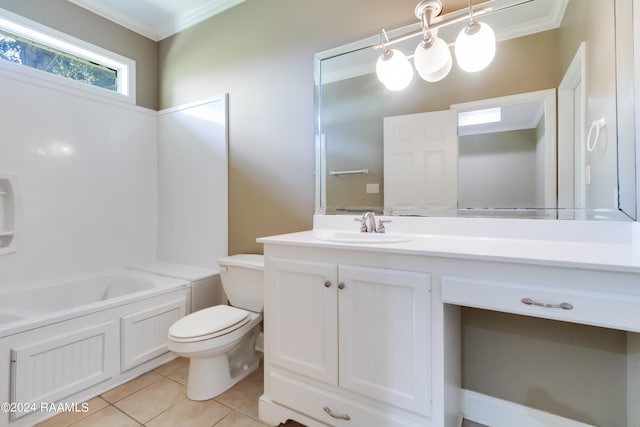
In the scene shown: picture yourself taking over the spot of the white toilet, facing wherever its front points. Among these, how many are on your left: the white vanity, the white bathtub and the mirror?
2

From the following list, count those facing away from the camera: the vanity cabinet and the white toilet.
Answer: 0

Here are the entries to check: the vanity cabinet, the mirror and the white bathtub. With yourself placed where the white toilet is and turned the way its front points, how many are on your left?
2

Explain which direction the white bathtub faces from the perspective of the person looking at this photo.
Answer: facing the viewer and to the right of the viewer

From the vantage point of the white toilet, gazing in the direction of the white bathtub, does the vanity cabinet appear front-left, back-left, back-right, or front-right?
back-left

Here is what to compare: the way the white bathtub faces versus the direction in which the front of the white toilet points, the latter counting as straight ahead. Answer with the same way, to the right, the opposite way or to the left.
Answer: to the left

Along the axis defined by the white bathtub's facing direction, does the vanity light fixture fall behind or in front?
in front

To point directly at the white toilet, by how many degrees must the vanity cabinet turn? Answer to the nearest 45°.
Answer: approximately 90° to its right

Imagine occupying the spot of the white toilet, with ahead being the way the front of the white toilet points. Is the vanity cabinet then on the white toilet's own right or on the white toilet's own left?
on the white toilet's own left

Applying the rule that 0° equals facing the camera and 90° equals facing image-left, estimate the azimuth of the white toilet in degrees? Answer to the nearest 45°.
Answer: approximately 45°

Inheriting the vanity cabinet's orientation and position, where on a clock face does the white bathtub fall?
The white bathtub is roughly at 2 o'clock from the vanity cabinet.

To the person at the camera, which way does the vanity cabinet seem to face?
facing the viewer and to the left of the viewer

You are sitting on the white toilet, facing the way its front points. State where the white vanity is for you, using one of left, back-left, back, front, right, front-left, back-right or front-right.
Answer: left

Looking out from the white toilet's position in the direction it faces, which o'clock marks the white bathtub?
The white bathtub is roughly at 2 o'clock from the white toilet.

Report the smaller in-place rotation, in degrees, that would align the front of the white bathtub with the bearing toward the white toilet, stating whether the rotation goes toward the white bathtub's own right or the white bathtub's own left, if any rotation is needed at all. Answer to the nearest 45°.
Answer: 0° — it already faces it

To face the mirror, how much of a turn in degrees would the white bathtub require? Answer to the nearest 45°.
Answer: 0° — it already faces it

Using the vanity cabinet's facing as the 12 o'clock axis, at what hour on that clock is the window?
The window is roughly at 2 o'clock from the vanity cabinet.
